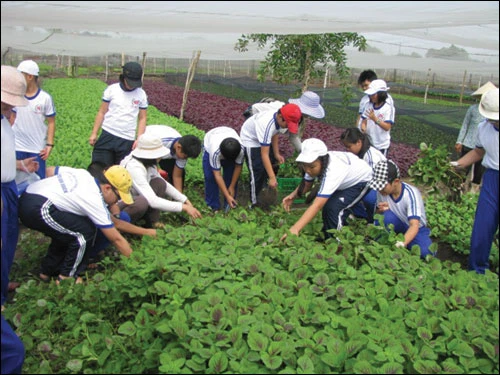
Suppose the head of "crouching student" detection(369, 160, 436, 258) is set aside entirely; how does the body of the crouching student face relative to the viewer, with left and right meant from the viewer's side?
facing the viewer and to the left of the viewer

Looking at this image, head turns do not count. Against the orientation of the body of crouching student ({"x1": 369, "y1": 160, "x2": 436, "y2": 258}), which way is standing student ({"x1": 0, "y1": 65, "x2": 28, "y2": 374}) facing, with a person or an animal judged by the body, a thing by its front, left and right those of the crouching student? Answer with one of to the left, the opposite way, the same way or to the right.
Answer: the opposite way

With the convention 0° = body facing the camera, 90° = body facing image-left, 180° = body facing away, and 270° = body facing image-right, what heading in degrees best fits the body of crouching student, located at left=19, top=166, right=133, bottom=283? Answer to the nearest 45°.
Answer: approximately 270°

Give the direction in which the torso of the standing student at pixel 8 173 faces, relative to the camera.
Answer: to the viewer's right

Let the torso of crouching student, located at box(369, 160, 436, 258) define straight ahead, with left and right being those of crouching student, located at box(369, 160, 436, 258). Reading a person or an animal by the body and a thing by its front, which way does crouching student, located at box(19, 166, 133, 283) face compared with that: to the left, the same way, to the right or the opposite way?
the opposite way

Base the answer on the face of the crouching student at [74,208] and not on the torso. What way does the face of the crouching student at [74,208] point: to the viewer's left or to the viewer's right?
to the viewer's right

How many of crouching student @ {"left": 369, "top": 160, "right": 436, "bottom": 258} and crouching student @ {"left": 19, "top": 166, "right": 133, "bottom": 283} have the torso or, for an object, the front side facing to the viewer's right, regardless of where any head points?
1

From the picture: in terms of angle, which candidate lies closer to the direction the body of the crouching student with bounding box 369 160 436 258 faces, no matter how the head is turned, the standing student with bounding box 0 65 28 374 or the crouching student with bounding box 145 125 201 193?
the standing student

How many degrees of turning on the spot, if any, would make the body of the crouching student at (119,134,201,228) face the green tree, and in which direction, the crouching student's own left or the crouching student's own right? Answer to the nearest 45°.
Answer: approximately 90° to the crouching student's own left

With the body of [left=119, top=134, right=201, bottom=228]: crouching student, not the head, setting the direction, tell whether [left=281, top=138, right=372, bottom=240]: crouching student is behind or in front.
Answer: in front

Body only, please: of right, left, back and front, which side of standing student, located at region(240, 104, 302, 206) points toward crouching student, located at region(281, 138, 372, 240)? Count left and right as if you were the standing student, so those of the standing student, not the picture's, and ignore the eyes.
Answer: front

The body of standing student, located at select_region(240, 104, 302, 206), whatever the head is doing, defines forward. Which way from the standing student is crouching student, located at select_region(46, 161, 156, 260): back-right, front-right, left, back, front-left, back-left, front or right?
right

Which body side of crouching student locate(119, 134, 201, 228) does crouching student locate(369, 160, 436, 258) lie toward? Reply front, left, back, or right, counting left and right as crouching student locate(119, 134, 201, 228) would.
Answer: front

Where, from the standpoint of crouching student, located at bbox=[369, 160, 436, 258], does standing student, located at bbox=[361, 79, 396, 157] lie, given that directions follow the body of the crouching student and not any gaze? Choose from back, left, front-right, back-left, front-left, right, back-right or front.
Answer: back-right

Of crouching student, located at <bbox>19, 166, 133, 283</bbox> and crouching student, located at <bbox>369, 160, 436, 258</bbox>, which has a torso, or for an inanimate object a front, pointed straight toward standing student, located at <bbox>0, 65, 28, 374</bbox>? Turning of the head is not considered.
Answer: crouching student, located at <bbox>369, 160, 436, 258</bbox>
